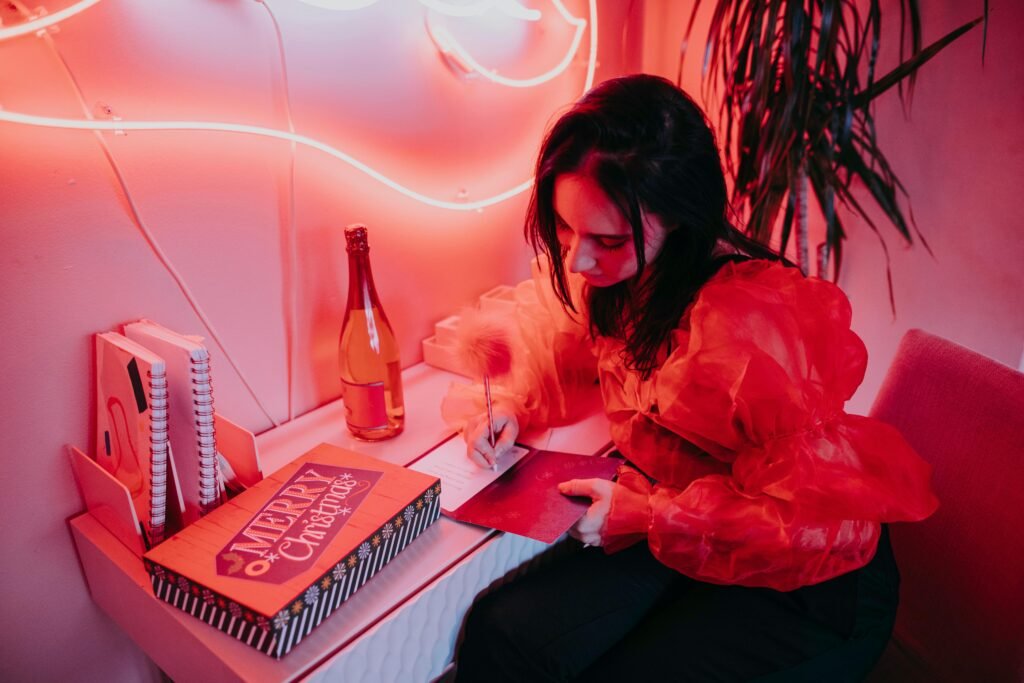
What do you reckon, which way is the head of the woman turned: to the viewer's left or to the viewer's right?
to the viewer's left

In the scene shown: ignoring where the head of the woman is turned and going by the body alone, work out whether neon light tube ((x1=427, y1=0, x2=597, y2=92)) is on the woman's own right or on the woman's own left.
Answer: on the woman's own right

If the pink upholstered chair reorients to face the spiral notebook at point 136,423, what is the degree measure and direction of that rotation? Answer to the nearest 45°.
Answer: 0° — it already faces it

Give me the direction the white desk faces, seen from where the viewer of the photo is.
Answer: facing the viewer and to the right of the viewer

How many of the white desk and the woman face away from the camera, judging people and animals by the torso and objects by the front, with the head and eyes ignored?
0

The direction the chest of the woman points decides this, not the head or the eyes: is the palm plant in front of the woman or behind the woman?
behind

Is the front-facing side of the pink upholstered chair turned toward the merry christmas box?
yes
